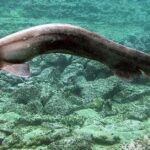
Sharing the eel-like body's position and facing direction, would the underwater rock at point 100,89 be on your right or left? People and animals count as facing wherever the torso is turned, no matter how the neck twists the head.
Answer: on your right

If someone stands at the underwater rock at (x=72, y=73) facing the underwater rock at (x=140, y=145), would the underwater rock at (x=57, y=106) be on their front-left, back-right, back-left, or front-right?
front-right

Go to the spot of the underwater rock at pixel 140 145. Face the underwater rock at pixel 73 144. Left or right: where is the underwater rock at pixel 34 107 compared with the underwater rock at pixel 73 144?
right

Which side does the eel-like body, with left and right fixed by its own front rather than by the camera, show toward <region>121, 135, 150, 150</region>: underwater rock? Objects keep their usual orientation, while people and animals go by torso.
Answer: right

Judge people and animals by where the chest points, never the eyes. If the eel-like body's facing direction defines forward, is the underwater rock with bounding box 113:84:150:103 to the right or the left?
on its right

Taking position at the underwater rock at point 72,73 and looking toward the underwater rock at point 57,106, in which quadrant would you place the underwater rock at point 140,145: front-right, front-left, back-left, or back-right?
front-left

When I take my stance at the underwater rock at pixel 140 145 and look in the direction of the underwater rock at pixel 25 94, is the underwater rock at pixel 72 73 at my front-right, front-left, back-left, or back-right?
front-right

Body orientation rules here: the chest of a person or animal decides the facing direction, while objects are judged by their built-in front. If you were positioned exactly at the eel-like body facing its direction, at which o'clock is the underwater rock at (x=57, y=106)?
The underwater rock is roughly at 3 o'clock from the eel-like body.

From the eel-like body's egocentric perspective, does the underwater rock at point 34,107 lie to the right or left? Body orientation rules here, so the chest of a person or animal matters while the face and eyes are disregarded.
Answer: on its right

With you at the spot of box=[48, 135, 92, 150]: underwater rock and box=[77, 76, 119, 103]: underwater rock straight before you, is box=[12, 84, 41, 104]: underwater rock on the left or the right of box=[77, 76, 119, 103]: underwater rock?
left

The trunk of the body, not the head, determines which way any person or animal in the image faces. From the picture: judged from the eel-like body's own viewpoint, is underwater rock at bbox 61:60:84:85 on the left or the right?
on its right
